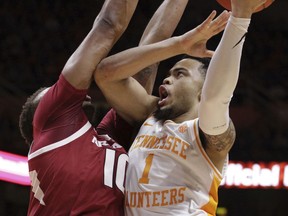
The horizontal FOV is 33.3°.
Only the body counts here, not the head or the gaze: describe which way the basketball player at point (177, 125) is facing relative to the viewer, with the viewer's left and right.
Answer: facing the viewer and to the left of the viewer
